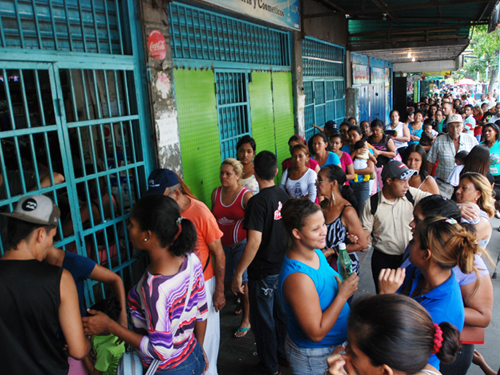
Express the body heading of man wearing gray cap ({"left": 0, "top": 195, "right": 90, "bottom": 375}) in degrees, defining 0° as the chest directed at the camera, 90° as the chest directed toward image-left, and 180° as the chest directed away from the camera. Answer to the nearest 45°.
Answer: approximately 225°

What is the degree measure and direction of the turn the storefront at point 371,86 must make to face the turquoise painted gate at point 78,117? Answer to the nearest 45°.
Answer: approximately 45° to its right

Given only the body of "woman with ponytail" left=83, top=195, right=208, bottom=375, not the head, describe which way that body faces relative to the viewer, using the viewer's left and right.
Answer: facing away from the viewer and to the left of the viewer

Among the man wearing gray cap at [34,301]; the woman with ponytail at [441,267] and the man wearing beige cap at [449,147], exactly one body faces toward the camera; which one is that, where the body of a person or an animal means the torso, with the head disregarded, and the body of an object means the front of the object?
the man wearing beige cap at [449,147]

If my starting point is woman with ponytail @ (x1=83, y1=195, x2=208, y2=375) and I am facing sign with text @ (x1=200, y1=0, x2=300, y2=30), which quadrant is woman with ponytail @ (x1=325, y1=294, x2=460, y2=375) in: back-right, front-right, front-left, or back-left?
back-right

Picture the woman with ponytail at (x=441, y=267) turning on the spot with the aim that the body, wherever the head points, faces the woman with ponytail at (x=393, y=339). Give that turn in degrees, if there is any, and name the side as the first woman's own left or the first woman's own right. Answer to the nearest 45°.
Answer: approximately 90° to the first woman's own left

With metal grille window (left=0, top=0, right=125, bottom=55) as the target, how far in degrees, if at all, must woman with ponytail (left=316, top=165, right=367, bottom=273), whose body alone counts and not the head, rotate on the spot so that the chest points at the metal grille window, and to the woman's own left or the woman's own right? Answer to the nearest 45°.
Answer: approximately 45° to the woman's own right

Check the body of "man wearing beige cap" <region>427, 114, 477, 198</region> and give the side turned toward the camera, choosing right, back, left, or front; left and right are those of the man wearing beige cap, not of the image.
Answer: front

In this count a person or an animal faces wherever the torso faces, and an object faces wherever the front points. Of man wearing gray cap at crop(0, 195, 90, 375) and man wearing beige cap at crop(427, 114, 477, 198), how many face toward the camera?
1

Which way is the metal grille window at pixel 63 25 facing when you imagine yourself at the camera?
facing the viewer and to the right of the viewer

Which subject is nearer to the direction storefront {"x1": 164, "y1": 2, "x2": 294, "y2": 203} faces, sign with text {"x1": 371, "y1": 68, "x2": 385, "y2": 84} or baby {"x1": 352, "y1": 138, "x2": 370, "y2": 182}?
the baby
